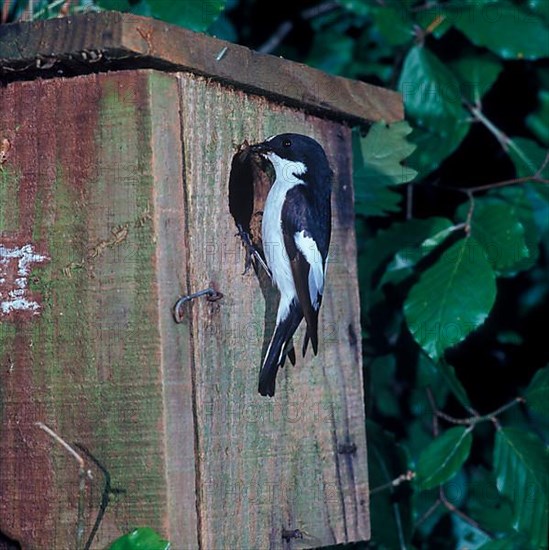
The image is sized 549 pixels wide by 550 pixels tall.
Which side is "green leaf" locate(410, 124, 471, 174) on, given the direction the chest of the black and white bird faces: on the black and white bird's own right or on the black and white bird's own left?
on the black and white bird's own right

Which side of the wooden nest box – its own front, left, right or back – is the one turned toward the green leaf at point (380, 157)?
left

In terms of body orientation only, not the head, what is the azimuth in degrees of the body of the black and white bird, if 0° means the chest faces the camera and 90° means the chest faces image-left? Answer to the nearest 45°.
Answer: approximately 90°

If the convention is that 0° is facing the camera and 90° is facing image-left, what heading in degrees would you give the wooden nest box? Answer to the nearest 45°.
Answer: approximately 315°

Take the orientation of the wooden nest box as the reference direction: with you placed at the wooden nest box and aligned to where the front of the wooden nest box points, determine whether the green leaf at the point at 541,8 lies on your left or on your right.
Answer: on your left

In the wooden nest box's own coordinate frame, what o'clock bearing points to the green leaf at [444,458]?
The green leaf is roughly at 9 o'clock from the wooden nest box.
